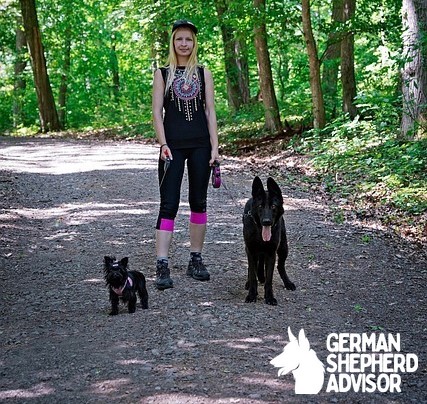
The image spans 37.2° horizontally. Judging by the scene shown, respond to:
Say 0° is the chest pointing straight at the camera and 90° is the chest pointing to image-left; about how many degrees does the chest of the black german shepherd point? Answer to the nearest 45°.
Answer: approximately 0°

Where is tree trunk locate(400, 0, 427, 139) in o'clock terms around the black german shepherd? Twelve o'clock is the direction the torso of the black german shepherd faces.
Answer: The tree trunk is roughly at 7 o'clock from the black german shepherd.

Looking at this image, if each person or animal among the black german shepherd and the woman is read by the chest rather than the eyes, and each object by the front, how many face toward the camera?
2

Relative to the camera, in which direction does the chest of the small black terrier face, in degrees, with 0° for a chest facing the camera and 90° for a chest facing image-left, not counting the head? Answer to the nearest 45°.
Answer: approximately 45°

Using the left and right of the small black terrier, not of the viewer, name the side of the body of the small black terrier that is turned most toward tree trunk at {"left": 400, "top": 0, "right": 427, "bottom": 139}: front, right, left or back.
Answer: back

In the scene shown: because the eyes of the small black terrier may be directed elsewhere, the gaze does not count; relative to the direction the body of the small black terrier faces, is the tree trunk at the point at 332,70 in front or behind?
behind

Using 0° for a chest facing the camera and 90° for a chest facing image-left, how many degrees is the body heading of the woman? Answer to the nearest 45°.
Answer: approximately 0°

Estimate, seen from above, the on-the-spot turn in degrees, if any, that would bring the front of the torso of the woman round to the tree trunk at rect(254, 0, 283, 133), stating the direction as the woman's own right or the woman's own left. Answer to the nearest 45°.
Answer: approximately 180°

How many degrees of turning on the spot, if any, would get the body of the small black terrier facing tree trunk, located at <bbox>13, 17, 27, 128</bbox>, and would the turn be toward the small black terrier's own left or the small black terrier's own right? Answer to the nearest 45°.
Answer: approximately 135° to the small black terrier's own right

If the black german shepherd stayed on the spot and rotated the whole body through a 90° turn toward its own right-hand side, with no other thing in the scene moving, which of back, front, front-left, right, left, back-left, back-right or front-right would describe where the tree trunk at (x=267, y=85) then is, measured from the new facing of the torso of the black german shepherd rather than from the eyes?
right
